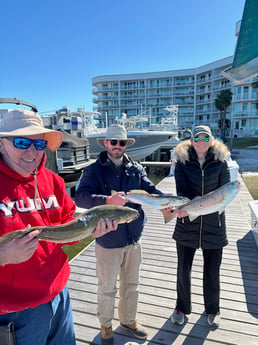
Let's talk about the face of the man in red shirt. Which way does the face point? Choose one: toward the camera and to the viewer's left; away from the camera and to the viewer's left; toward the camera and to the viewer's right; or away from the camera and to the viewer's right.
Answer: toward the camera and to the viewer's right

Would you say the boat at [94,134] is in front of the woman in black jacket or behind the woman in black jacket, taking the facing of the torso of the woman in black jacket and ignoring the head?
behind

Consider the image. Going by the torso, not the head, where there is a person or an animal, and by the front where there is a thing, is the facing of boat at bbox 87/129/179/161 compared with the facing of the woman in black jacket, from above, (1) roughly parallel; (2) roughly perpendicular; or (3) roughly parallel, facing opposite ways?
roughly perpendicular

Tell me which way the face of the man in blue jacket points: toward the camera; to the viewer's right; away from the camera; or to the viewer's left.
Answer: toward the camera

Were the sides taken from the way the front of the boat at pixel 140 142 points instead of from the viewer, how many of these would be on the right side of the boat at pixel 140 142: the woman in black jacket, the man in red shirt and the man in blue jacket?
3

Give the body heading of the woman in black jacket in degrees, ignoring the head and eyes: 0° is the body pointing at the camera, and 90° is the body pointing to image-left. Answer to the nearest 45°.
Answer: approximately 0°

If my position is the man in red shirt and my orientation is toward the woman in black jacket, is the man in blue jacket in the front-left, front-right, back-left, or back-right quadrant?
front-left

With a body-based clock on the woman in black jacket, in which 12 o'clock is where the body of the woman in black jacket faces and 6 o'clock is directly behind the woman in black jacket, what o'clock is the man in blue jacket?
The man in blue jacket is roughly at 2 o'clock from the woman in black jacket.

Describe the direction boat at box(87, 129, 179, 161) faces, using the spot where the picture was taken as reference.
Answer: facing to the right of the viewer

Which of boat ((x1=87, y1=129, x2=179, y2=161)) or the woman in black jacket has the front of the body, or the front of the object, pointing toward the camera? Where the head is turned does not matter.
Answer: the woman in black jacket

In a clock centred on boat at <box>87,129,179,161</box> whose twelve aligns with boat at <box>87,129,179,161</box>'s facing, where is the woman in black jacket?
The woman in black jacket is roughly at 3 o'clock from the boat.

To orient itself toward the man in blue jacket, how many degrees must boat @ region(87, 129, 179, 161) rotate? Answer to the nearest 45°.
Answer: approximately 90° to its right

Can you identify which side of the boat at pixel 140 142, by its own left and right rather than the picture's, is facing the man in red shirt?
right

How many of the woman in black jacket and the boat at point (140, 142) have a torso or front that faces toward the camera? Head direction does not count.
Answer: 1

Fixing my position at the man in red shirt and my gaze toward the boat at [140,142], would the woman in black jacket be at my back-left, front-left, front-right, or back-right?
front-right

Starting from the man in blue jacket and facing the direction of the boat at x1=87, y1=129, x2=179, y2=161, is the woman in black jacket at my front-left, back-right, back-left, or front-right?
front-right
